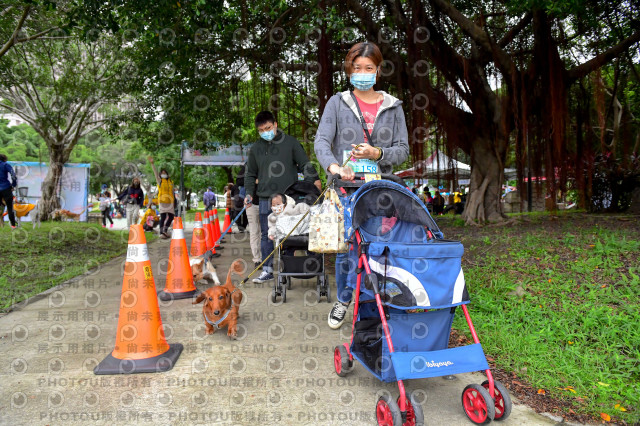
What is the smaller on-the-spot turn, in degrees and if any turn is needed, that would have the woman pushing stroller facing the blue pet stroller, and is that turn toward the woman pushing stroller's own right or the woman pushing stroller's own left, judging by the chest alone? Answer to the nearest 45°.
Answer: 0° — they already face it

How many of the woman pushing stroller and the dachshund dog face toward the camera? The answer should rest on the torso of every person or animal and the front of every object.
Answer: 2

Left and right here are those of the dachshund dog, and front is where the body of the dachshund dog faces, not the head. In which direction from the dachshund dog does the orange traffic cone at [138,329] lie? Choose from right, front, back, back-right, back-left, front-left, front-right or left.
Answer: front-right

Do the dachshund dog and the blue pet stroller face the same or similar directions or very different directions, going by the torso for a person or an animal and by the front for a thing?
same or similar directions

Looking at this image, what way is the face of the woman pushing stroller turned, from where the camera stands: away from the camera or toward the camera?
toward the camera

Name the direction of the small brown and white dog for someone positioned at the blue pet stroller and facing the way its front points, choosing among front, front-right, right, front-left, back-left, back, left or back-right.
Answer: back

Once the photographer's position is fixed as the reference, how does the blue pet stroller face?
facing the viewer and to the right of the viewer

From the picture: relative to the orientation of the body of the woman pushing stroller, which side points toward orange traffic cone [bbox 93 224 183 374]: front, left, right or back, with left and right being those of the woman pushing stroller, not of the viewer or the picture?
right

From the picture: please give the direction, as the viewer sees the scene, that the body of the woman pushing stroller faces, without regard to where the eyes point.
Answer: toward the camera

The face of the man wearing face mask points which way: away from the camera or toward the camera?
toward the camera

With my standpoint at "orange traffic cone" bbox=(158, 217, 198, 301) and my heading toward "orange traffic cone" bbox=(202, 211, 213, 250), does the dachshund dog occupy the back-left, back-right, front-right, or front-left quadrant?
back-right

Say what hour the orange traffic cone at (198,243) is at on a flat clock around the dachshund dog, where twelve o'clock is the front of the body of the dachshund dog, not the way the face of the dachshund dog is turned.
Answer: The orange traffic cone is roughly at 6 o'clock from the dachshund dog.

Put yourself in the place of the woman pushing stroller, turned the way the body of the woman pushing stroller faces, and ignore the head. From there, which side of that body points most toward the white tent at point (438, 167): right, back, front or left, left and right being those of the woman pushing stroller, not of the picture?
back
